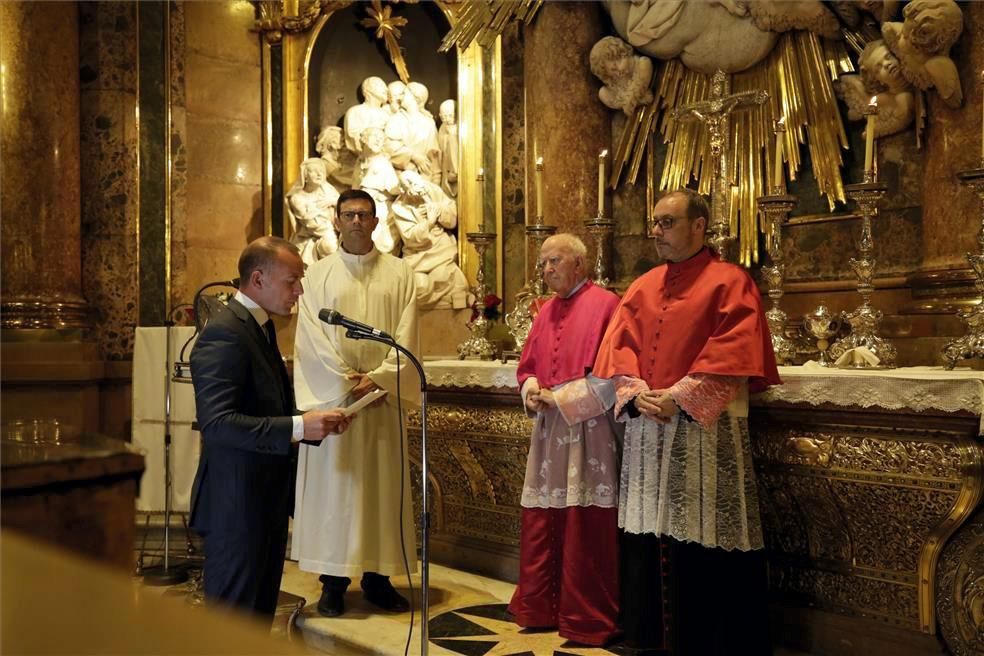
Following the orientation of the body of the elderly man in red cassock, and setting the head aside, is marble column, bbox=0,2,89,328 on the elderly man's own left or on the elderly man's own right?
on the elderly man's own right

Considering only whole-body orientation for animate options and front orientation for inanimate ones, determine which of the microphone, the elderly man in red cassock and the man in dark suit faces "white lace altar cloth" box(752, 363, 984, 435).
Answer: the man in dark suit

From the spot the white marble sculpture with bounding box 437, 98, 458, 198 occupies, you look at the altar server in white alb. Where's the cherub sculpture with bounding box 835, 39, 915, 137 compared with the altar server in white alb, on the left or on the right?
left

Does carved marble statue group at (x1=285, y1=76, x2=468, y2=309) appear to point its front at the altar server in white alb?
yes

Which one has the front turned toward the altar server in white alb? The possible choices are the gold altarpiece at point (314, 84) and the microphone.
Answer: the gold altarpiece

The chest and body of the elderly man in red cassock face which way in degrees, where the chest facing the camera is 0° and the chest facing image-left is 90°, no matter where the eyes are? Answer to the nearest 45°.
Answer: approximately 45°

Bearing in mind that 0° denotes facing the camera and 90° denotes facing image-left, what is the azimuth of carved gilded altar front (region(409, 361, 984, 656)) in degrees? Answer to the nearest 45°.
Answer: approximately 45°

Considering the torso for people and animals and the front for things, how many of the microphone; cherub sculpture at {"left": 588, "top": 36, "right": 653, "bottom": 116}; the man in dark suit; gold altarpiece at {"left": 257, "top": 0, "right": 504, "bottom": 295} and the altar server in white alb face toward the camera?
3

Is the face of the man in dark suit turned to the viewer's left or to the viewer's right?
to the viewer's right

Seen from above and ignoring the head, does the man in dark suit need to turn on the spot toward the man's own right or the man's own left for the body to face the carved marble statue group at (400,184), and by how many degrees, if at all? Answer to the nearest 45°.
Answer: approximately 90° to the man's own left

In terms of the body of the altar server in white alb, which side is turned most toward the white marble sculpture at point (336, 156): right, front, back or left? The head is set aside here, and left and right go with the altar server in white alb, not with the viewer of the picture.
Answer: back

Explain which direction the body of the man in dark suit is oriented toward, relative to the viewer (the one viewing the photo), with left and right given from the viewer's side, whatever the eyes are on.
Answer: facing to the right of the viewer
